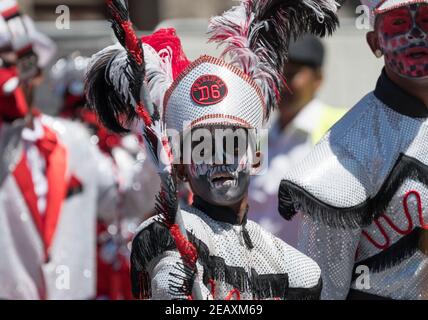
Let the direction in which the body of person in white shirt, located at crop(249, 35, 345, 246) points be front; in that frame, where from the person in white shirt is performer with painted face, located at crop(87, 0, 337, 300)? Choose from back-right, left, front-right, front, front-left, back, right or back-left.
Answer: front-left

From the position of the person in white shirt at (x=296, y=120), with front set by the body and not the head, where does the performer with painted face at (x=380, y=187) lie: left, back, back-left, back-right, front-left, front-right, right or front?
front-left

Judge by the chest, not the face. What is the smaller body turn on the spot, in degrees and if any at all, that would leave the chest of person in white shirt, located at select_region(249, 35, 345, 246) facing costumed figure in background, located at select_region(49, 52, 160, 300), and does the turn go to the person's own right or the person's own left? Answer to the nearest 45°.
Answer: approximately 45° to the person's own right

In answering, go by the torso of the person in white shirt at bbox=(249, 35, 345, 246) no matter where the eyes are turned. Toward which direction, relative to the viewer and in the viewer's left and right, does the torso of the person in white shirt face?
facing the viewer and to the left of the viewer
